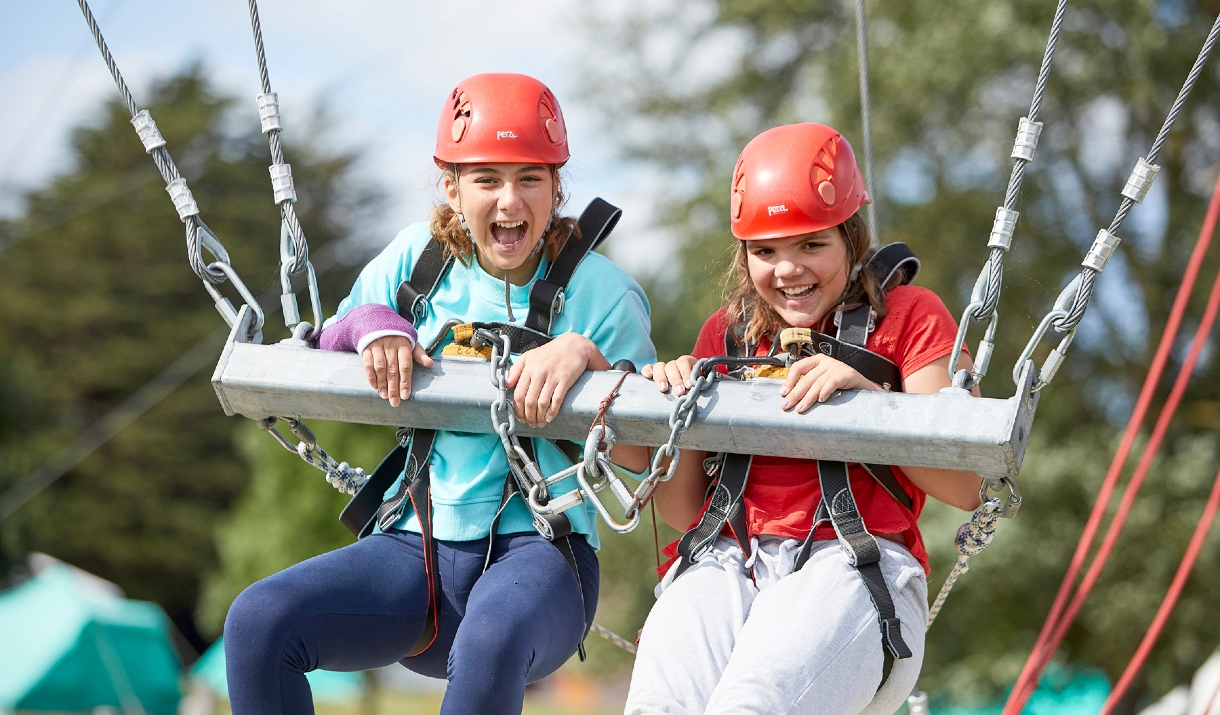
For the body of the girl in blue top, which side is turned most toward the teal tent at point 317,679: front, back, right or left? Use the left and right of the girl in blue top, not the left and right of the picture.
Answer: back

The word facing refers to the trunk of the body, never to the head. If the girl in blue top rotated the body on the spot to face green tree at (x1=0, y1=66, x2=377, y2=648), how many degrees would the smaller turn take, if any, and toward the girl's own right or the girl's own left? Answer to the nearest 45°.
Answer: approximately 180°

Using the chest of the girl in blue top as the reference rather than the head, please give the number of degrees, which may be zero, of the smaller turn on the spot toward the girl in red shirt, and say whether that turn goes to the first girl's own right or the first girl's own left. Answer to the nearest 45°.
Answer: approximately 90° to the first girl's own left

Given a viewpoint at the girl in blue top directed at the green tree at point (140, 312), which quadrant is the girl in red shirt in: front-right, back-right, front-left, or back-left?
back-right

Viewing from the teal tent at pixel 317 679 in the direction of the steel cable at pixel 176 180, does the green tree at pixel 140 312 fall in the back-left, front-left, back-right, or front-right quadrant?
back-right
